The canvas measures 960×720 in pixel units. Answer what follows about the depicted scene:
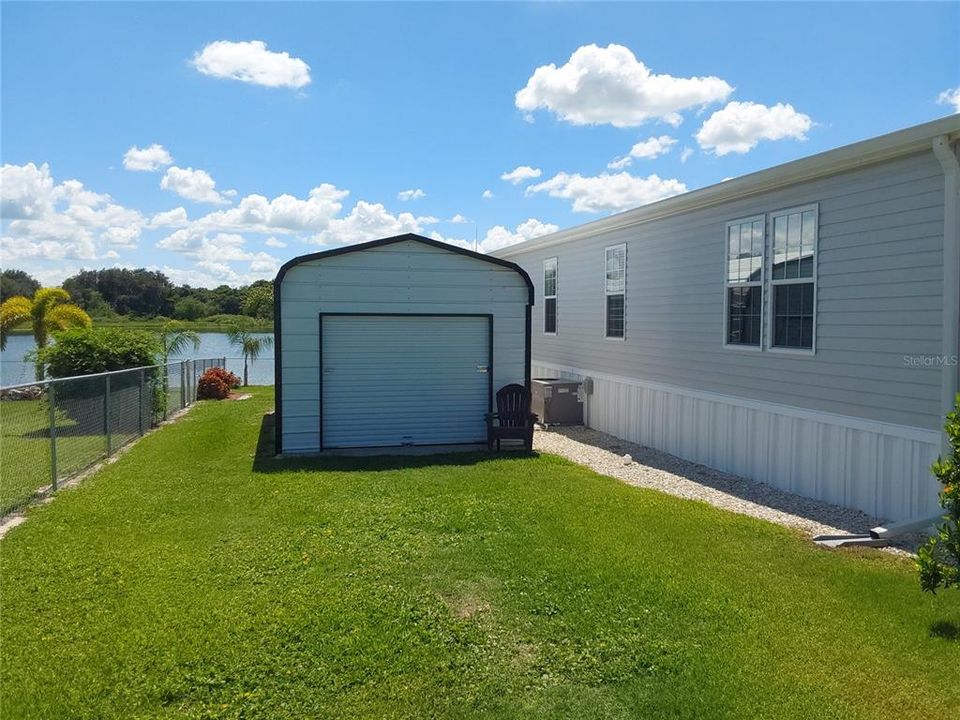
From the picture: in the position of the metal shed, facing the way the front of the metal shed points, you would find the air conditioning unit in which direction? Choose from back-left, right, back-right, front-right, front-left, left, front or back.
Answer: back-left

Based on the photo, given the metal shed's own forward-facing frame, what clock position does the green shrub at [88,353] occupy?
The green shrub is roughly at 4 o'clock from the metal shed.

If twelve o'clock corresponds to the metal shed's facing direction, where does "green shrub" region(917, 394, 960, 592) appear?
The green shrub is roughly at 11 o'clock from the metal shed.

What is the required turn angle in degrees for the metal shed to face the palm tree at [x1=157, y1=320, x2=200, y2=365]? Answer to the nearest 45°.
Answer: approximately 135° to its right

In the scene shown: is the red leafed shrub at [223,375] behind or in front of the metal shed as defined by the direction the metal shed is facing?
behind

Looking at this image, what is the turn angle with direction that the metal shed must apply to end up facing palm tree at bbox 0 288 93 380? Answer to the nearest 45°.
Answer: approximately 135° to its right

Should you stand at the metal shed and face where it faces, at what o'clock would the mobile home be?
The mobile home is roughly at 10 o'clock from the metal shed.

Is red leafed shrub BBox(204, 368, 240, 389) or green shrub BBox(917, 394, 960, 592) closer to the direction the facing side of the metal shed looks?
the green shrub

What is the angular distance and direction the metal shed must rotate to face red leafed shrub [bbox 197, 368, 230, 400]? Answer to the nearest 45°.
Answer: approximately 135° to its right

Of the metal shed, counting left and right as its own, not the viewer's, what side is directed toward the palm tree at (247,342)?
back

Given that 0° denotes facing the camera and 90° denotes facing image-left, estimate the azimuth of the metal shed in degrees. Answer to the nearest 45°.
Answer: approximately 0°

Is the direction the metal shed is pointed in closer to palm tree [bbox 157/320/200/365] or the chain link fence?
the chain link fence

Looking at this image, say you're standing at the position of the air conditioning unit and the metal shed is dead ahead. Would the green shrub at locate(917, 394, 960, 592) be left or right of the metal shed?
left

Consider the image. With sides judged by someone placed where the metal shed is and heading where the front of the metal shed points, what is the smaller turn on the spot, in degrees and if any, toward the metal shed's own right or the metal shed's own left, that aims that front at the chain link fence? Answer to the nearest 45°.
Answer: approximately 90° to the metal shed's own right

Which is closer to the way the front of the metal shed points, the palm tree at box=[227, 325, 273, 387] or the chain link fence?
the chain link fence
